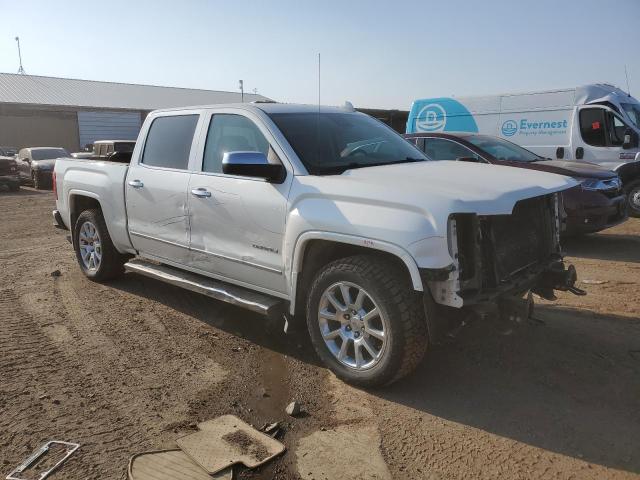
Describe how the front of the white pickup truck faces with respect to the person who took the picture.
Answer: facing the viewer and to the right of the viewer

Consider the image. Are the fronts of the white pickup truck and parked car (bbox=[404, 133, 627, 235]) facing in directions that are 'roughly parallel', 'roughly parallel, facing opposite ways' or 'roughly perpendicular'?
roughly parallel

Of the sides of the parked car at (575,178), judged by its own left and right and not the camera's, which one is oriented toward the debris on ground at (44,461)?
right

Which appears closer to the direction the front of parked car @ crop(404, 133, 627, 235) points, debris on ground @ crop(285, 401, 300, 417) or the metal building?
the debris on ground

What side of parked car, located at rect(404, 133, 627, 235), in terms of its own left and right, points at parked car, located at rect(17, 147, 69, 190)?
back

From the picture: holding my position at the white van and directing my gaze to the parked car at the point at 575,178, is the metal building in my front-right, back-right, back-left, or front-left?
back-right

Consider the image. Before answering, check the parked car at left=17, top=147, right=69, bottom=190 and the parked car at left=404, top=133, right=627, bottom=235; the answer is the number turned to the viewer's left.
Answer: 0

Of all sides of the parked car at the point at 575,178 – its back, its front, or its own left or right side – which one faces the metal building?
back

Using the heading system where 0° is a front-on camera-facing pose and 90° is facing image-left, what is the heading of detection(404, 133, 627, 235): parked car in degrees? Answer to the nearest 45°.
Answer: approximately 315°

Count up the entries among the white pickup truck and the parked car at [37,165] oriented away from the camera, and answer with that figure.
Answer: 0

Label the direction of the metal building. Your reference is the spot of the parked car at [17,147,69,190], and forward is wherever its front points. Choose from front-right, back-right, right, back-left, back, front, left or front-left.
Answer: back-left

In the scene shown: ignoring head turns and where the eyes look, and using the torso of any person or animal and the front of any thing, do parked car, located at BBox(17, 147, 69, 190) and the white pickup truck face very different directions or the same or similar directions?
same or similar directions

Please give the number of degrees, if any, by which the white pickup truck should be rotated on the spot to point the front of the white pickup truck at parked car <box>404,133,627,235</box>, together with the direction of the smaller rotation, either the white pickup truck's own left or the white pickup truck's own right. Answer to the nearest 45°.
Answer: approximately 90° to the white pickup truck's own left

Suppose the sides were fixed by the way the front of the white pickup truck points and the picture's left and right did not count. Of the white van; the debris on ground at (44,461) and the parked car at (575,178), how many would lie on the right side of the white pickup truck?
1
